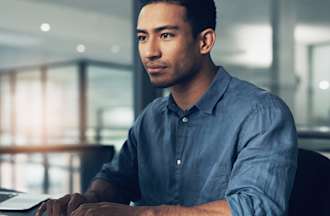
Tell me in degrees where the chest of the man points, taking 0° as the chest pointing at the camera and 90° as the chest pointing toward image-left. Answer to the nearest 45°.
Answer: approximately 45°
